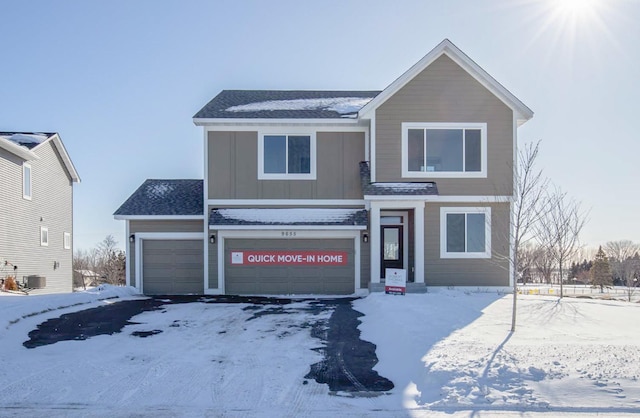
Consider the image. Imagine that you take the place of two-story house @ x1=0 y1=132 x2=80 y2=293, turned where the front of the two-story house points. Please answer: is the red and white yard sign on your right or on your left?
on your left

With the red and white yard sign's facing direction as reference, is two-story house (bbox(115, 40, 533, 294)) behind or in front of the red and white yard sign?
behind

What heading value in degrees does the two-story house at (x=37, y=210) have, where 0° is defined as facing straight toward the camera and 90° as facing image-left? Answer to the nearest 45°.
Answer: approximately 45°

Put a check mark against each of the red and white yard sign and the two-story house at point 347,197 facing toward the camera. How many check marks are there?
2

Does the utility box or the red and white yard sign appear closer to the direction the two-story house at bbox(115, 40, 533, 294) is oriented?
the red and white yard sign

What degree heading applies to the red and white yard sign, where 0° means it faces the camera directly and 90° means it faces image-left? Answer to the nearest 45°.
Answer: approximately 0°
